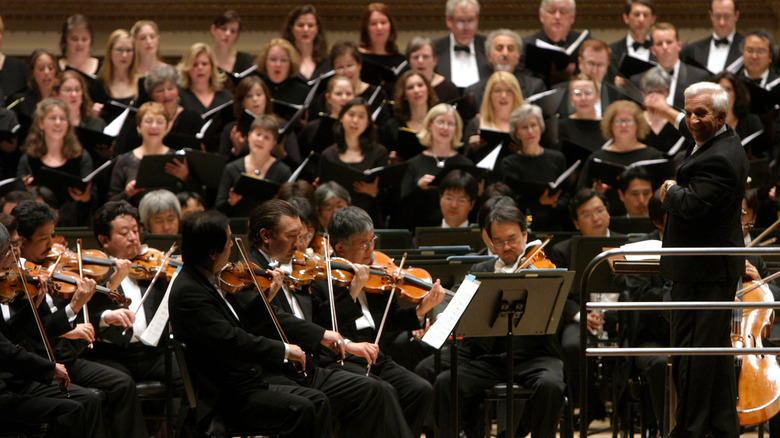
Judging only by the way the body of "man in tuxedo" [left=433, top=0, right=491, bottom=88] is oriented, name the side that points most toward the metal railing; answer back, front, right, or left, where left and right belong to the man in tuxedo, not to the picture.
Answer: front

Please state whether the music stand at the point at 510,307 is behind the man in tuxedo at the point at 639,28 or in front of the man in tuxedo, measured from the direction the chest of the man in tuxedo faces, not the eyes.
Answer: in front

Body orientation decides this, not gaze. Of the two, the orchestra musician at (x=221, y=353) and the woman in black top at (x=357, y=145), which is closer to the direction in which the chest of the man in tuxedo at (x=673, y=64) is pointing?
the orchestra musician

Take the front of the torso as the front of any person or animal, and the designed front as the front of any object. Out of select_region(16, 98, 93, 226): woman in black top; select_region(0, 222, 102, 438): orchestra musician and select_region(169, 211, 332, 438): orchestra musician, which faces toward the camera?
the woman in black top

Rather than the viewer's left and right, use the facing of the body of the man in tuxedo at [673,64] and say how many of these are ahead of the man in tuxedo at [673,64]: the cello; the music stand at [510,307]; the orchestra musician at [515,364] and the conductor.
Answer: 4

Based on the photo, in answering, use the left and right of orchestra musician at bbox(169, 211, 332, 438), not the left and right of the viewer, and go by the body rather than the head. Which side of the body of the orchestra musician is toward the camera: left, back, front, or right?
right

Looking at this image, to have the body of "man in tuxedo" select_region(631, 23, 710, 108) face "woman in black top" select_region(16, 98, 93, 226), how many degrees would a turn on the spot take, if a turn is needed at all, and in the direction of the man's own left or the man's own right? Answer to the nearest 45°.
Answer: approximately 45° to the man's own right

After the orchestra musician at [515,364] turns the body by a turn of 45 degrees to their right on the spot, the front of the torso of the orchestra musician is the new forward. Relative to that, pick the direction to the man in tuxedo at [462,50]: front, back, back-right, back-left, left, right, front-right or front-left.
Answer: back-right

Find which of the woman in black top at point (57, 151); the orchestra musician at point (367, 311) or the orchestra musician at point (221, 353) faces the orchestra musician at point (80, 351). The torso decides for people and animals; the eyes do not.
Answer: the woman in black top

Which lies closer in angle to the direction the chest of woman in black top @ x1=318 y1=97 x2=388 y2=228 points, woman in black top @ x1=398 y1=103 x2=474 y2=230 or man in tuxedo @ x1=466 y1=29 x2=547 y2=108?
the woman in black top

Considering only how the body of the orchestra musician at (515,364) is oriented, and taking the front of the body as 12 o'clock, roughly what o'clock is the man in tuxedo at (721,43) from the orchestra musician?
The man in tuxedo is roughly at 7 o'clock from the orchestra musician.

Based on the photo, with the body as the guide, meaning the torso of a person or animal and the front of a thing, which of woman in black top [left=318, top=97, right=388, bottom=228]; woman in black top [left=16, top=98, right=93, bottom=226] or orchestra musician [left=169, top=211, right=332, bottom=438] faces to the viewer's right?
the orchestra musician

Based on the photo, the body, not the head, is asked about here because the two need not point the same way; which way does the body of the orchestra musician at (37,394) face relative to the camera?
to the viewer's right

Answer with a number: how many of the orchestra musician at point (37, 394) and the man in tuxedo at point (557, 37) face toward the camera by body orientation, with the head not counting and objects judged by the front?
1

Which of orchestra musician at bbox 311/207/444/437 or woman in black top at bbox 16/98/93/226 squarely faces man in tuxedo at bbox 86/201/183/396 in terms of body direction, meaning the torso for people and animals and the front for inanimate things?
the woman in black top
